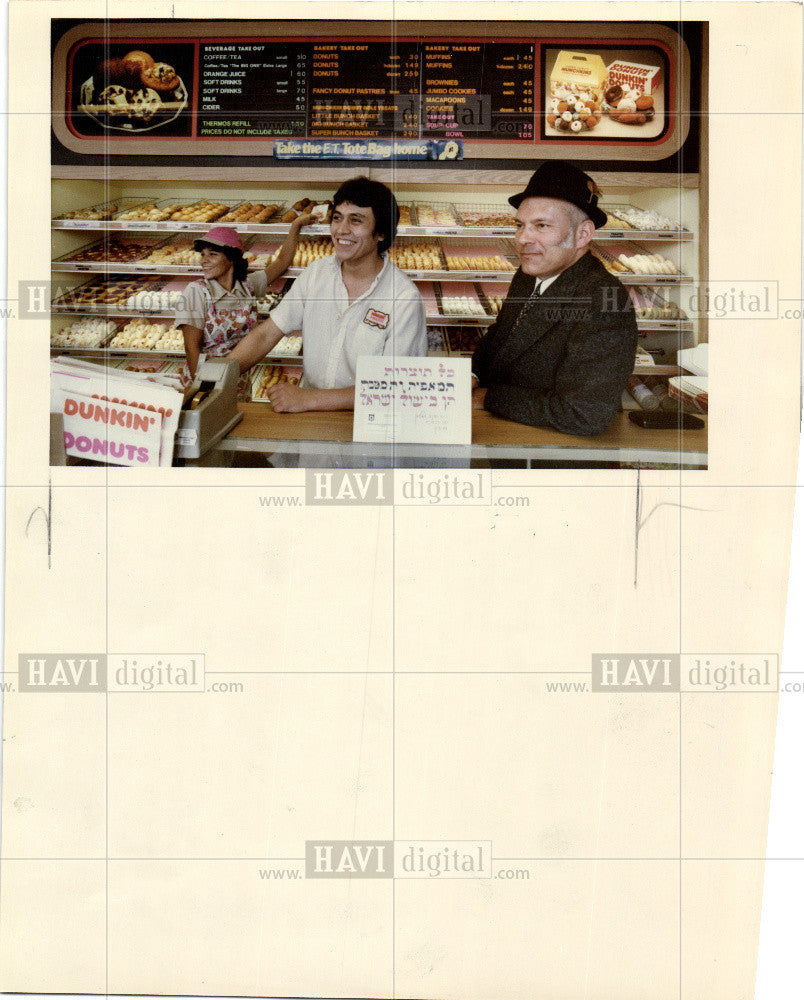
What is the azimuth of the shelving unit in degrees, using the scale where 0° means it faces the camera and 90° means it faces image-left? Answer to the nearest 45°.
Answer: approximately 0°

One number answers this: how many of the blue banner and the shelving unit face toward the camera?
2

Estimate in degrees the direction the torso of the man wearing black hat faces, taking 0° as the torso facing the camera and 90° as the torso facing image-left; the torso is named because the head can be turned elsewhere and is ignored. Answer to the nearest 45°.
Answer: approximately 45°

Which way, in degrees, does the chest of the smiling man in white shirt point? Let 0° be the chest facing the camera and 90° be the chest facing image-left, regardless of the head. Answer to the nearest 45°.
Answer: approximately 45°
